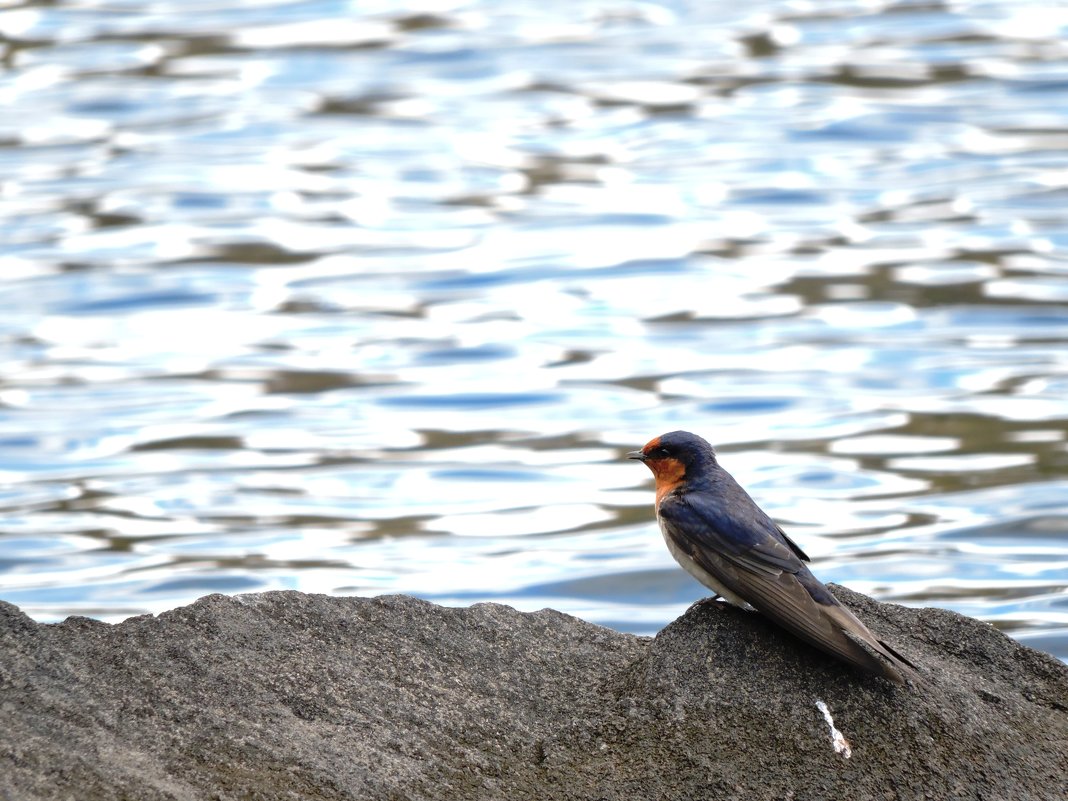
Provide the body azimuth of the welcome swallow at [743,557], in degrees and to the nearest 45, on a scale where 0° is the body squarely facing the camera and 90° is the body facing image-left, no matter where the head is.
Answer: approximately 90°
